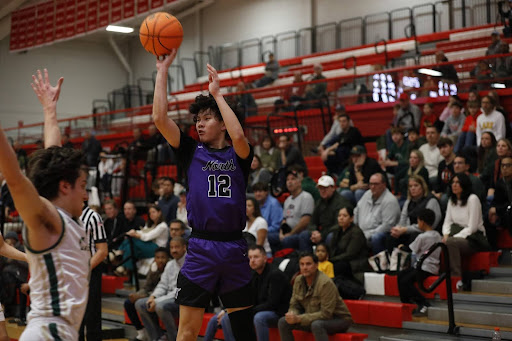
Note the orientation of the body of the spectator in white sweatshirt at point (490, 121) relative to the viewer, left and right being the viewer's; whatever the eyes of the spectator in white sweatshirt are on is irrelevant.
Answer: facing the viewer and to the left of the viewer

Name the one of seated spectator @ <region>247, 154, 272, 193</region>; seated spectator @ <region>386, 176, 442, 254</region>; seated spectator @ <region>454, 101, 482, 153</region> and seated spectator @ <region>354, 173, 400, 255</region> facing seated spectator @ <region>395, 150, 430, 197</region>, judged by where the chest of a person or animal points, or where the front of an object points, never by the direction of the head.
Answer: seated spectator @ <region>454, 101, 482, 153</region>

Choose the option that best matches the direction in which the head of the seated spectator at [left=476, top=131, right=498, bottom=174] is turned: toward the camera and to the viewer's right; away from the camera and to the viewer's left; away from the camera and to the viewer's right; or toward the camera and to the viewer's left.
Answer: toward the camera and to the viewer's left

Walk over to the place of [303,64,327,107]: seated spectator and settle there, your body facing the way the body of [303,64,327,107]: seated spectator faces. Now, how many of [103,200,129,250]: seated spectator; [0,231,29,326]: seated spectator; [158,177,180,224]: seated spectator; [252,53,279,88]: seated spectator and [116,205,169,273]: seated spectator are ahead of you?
4

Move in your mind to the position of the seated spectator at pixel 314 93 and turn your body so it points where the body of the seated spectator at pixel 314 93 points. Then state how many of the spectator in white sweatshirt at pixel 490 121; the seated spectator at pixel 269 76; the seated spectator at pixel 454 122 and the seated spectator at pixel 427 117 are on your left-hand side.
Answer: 3

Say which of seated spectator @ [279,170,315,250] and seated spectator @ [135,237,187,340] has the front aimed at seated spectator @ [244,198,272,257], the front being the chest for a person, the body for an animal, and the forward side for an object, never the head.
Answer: seated spectator @ [279,170,315,250]

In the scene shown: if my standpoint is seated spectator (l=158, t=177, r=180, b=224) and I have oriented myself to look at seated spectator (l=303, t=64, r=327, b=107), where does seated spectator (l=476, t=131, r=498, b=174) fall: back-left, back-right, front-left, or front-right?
front-right

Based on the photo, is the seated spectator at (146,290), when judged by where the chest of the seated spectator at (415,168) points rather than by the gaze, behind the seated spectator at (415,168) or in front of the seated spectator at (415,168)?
in front

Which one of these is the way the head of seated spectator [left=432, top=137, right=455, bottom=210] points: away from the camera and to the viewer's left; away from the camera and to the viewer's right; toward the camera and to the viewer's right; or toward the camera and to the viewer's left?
toward the camera and to the viewer's left

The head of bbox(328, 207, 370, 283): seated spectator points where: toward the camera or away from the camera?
toward the camera

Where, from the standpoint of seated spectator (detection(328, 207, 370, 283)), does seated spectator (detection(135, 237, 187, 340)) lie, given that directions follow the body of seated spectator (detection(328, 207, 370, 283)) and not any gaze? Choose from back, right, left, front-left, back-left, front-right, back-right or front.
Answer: front-right

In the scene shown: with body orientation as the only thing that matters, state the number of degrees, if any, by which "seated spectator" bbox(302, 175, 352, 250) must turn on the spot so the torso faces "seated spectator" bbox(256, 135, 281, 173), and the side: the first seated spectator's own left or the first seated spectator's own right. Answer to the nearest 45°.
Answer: approximately 135° to the first seated spectator's own right

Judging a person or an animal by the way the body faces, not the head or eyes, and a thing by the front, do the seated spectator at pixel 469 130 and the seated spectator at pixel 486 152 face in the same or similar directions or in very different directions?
same or similar directions

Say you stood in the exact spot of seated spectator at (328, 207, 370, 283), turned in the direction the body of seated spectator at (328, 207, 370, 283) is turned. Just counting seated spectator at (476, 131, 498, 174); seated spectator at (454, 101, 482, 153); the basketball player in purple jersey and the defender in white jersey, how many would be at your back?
2

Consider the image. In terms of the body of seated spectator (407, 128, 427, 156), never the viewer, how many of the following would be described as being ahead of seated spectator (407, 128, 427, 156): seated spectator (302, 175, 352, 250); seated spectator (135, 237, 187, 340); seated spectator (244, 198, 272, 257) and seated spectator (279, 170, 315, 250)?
4

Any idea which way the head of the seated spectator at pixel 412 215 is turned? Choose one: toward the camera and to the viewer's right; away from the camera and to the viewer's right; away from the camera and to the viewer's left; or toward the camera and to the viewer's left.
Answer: toward the camera and to the viewer's left

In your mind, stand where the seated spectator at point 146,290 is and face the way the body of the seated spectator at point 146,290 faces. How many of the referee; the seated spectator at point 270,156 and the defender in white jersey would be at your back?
1

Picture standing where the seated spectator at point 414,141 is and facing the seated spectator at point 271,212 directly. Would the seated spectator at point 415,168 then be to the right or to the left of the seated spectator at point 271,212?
left

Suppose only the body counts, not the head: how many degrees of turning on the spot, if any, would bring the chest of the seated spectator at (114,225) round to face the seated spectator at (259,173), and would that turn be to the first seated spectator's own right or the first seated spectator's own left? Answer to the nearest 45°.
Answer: approximately 135° to the first seated spectator's own left

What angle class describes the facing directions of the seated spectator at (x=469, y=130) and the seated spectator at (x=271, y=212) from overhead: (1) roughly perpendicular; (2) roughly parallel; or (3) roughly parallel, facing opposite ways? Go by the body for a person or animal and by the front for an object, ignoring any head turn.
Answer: roughly parallel
